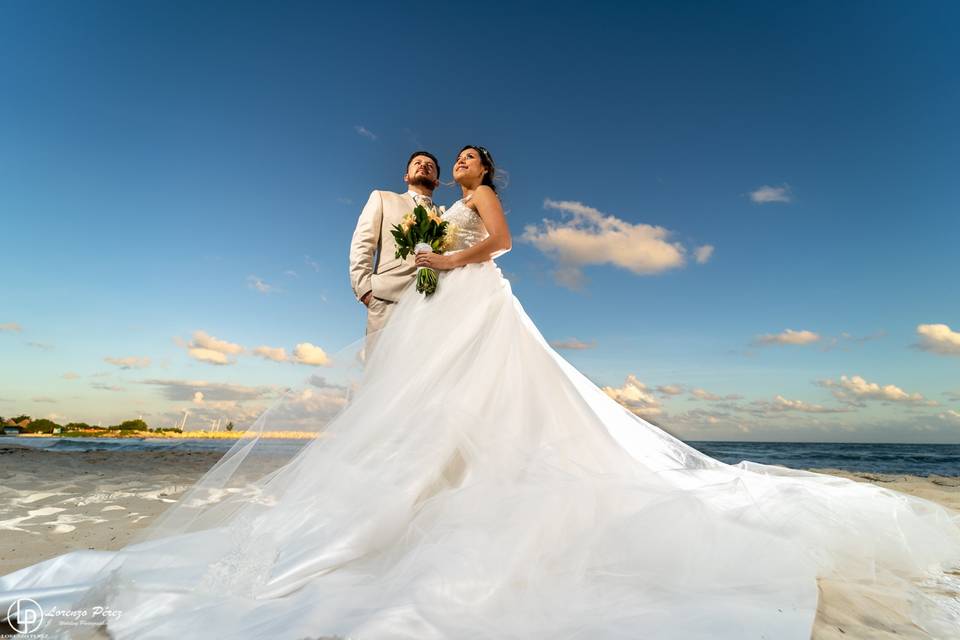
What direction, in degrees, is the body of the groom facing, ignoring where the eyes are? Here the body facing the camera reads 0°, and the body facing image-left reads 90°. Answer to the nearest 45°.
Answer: approximately 315°
